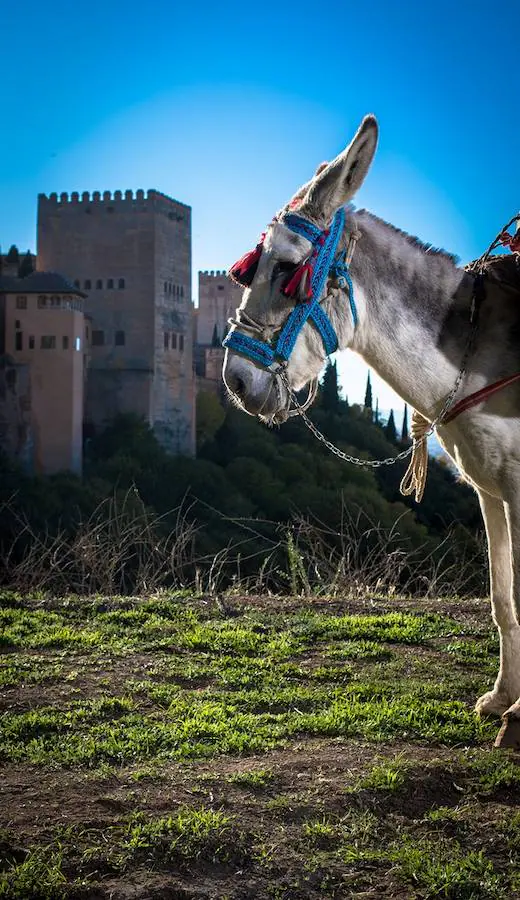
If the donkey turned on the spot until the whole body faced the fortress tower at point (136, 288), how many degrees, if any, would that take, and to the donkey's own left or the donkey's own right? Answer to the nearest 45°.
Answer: approximately 90° to the donkey's own right

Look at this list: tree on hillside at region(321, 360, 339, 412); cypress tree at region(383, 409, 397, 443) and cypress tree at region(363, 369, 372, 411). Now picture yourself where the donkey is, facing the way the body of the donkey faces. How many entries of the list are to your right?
3

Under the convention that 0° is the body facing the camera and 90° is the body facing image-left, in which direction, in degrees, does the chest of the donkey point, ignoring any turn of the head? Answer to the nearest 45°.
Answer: approximately 90°

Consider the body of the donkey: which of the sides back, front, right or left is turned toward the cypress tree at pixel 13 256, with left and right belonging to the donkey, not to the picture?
right

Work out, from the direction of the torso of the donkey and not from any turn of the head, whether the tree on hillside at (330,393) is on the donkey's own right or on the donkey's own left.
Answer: on the donkey's own right

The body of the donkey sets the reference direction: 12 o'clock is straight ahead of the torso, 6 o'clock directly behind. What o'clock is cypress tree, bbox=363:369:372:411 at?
The cypress tree is roughly at 3 o'clock from the donkey.
